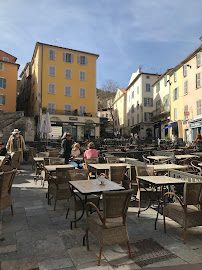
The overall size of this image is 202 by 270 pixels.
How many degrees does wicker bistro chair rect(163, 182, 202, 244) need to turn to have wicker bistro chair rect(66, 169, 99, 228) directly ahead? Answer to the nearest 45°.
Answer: approximately 45° to its left

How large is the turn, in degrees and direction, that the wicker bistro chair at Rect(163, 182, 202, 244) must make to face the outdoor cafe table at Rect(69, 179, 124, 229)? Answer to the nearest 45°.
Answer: approximately 45° to its left

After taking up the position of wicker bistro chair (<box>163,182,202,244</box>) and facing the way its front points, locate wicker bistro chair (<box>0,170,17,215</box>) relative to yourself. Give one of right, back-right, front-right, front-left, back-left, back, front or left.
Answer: front-left

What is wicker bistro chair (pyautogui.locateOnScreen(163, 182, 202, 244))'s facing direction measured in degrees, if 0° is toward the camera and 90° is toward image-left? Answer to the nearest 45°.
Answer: approximately 135°

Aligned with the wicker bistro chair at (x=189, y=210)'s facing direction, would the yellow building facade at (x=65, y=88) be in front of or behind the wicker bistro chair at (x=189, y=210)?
in front

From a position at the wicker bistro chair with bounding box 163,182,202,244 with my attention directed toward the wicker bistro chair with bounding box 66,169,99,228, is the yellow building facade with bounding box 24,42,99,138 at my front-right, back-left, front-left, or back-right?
front-right
